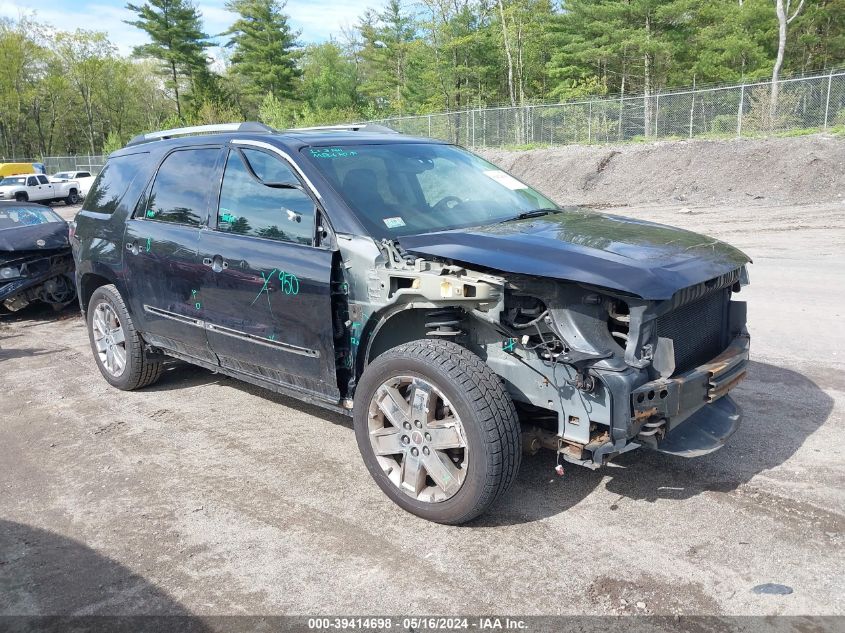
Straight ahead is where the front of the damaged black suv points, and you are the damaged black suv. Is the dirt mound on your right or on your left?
on your left

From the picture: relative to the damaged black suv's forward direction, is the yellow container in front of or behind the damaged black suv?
behind

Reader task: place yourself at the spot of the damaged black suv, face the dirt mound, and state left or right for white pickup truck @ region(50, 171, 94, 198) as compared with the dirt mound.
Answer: left

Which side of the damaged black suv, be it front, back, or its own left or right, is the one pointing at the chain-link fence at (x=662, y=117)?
left

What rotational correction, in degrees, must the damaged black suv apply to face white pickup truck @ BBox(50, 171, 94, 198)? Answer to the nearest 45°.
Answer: approximately 180°

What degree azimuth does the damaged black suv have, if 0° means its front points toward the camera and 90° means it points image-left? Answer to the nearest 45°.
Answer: approximately 315°

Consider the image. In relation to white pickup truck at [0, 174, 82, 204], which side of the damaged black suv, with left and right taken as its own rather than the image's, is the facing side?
back
